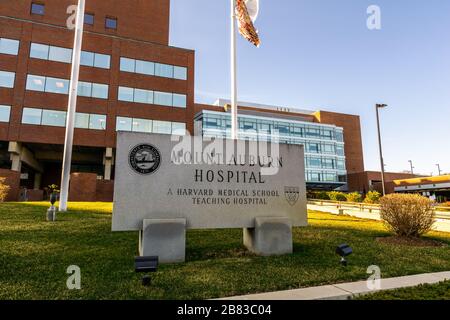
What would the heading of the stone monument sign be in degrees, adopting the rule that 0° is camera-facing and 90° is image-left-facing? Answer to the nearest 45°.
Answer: approximately 0°

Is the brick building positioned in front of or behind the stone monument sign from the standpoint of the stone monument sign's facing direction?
behind

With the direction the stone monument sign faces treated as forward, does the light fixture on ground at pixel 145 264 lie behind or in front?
in front

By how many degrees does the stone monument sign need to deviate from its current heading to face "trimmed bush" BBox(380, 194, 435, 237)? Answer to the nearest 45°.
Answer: approximately 90° to its left

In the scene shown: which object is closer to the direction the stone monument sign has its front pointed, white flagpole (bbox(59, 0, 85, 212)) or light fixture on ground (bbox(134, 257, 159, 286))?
the light fixture on ground

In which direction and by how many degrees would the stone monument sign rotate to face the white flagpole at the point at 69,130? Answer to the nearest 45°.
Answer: approximately 135° to its right
